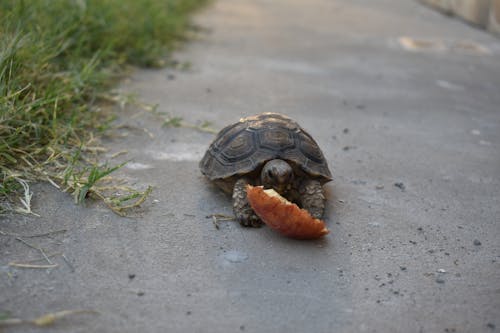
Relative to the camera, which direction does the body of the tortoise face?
toward the camera

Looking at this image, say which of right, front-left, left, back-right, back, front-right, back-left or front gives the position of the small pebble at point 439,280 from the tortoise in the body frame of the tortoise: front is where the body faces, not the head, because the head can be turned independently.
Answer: front-left
